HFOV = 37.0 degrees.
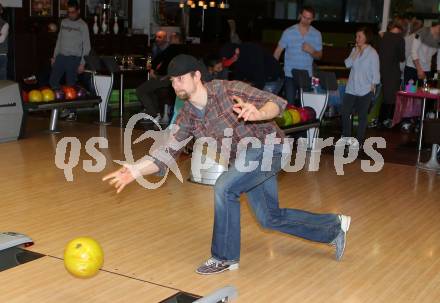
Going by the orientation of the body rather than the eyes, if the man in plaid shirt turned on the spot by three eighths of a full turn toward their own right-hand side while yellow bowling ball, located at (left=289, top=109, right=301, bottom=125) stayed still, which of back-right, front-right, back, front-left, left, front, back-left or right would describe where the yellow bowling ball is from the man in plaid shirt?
front

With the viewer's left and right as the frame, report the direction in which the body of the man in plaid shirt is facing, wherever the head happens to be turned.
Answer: facing the viewer and to the left of the viewer

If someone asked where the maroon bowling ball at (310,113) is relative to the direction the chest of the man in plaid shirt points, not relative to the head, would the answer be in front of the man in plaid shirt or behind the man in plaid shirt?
behind

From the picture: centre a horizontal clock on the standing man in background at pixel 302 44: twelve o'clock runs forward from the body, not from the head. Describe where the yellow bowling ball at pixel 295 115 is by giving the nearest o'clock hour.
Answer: The yellow bowling ball is roughly at 12 o'clock from the standing man in background.

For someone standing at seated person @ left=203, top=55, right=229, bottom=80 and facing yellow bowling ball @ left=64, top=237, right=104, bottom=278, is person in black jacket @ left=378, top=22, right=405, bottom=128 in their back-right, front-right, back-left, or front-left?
back-left

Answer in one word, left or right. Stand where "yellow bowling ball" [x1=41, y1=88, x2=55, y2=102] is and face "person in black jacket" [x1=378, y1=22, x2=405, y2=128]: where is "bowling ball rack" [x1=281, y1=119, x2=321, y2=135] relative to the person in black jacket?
right
